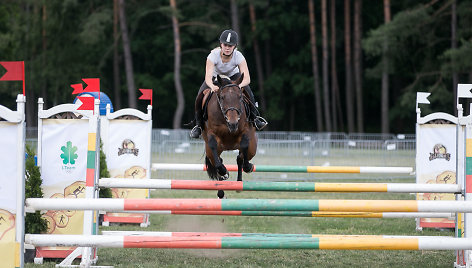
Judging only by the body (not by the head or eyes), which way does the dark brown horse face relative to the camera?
toward the camera

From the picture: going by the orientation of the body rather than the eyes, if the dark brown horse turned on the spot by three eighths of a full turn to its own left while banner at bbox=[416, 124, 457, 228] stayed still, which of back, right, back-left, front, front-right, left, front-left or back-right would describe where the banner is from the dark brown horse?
front

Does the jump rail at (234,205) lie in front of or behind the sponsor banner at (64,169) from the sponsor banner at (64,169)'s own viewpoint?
in front

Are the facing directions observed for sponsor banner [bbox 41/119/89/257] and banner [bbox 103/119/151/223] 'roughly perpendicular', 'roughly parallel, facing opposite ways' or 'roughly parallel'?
roughly parallel

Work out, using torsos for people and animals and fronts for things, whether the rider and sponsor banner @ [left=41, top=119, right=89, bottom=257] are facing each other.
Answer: no

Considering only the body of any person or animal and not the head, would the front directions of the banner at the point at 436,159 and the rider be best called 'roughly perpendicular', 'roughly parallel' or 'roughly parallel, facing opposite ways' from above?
roughly parallel

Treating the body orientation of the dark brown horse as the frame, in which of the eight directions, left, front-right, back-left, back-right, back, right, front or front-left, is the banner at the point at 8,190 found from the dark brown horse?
front-right

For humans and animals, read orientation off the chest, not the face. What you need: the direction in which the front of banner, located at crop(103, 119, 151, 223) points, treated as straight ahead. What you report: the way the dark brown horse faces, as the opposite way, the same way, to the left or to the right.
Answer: the same way

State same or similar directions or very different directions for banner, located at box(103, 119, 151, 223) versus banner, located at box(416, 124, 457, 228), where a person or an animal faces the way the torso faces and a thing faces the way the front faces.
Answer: same or similar directions

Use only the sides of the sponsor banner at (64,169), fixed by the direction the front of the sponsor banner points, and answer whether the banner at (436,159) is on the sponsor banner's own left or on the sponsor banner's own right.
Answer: on the sponsor banner's own left

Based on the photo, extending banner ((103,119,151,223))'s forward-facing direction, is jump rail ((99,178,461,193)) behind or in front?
in front

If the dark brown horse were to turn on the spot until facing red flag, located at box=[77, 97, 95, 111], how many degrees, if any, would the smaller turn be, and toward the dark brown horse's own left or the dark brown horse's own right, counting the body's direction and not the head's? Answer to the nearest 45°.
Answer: approximately 90° to the dark brown horse's own right

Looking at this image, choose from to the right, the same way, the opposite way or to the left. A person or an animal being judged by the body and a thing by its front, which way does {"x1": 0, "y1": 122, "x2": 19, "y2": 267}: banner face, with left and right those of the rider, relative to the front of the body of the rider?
the same way

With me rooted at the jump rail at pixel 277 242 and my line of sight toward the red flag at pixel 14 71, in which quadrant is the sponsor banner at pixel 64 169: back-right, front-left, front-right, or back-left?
front-right

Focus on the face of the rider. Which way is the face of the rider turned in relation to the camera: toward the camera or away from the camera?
toward the camera

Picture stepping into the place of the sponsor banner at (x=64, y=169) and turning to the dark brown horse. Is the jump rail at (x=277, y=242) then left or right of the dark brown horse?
right

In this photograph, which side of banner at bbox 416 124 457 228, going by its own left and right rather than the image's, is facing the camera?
front
